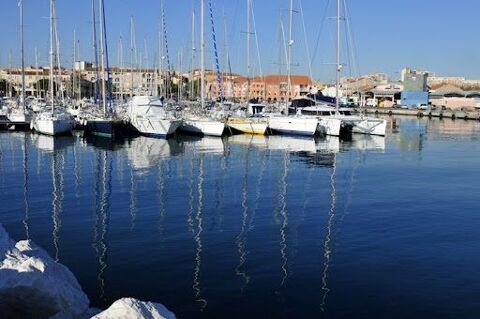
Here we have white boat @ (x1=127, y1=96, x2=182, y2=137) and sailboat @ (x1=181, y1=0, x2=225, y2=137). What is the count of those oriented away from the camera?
0

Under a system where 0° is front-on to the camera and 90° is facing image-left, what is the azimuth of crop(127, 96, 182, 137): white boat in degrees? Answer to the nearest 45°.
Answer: approximately 315°

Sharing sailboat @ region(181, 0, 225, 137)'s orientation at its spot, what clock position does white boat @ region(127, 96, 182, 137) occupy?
The white boat is roughly at 4 o'clock from the sailboat.

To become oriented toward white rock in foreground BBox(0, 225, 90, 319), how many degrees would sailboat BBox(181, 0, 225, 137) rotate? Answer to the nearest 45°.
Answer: approximately 45° to its right

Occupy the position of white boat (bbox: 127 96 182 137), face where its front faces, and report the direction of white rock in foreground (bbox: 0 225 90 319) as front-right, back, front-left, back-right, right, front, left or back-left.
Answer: front-right

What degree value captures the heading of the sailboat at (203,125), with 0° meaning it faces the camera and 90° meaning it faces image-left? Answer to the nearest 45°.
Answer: approximately 315°

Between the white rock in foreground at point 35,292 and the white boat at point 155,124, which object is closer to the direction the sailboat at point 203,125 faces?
the white rock in foreground
